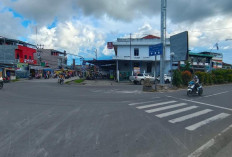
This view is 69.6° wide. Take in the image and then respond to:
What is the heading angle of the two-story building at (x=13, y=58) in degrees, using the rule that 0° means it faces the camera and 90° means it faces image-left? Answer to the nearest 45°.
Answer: approximately 315°

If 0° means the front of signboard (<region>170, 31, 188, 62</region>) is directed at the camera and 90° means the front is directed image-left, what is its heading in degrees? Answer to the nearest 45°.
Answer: approximately 45°

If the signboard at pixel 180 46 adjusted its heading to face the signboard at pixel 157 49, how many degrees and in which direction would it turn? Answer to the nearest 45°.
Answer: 0° — it already faces it

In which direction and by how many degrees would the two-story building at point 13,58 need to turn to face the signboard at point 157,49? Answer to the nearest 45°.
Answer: approximately 45° to its right

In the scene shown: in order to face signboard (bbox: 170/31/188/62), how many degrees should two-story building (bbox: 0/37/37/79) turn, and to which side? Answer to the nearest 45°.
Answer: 0° — it already faces it
